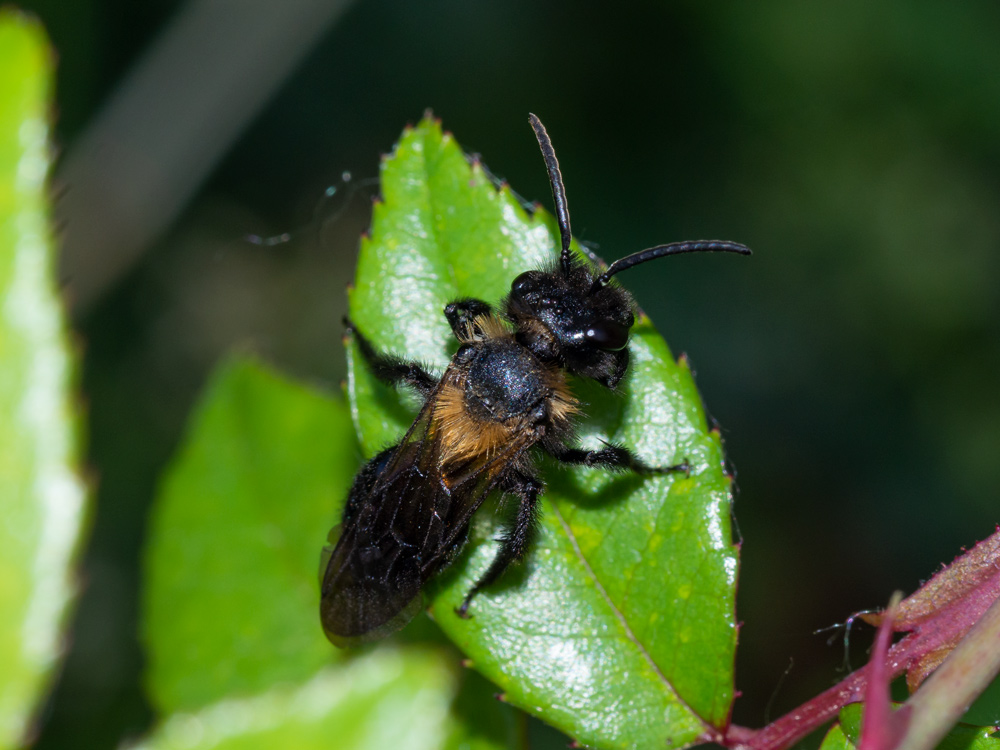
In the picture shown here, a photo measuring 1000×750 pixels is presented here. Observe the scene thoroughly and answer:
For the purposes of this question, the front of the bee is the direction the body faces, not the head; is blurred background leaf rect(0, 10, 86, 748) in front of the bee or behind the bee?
behind

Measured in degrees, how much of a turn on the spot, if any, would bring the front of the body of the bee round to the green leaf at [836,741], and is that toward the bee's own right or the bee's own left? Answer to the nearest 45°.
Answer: approximately 90° to the bee's own right

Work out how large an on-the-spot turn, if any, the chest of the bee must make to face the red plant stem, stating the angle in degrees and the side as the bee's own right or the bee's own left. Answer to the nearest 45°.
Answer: approximately 90° to the bee's own right

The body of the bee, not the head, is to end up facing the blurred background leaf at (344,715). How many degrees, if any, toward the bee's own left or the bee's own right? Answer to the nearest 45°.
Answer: approximately 135° to the bee's own right

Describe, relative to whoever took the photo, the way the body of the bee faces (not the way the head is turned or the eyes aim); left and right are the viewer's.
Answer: facing away from the viewer and to the right of the viewer

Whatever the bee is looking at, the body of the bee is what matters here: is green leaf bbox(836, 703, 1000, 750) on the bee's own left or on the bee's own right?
on the bee's own right

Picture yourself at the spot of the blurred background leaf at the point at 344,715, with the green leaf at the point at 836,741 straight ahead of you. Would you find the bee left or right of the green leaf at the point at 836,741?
left
